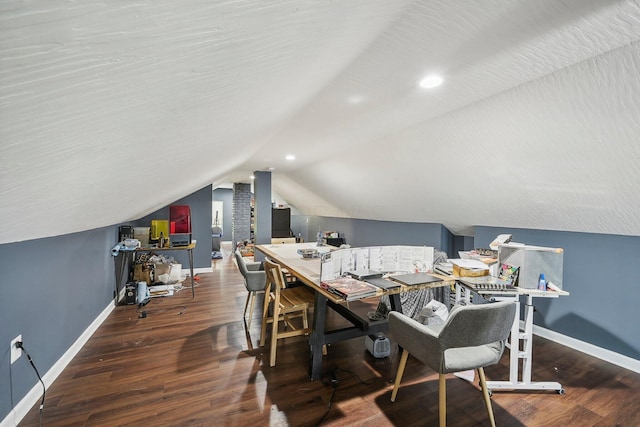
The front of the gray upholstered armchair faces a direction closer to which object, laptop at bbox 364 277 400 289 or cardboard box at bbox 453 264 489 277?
the laptop

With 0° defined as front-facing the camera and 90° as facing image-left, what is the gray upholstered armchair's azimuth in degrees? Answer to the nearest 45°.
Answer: approximately 135°

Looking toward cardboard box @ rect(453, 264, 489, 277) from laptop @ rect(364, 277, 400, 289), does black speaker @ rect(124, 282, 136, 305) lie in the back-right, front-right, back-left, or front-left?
back-left

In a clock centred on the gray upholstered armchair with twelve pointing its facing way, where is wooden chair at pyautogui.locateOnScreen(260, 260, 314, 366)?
The wooden chair is roughly at 11 o'clock from the gray upholstered armchair.

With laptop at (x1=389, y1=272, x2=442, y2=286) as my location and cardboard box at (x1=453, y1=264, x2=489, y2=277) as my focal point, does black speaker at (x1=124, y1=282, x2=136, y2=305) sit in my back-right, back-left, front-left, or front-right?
back-left
